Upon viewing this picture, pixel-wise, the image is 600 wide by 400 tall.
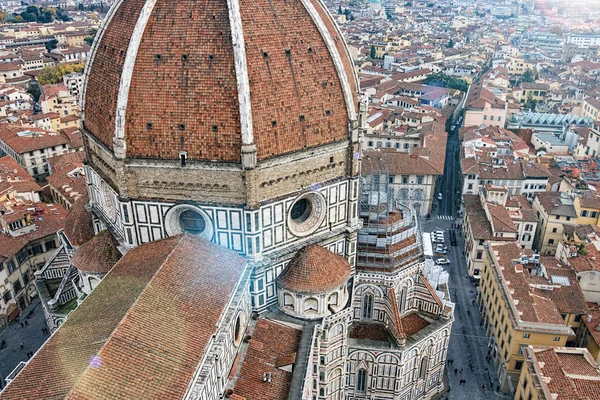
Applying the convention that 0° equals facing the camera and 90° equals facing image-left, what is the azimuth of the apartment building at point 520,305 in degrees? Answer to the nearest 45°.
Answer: approximately 90°

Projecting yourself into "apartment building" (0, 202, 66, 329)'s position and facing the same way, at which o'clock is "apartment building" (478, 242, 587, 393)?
"apartment building" (478, 242, 587, 393) is roughly at 12 o'clock from "apartment building" (0, 202, 66, 329).

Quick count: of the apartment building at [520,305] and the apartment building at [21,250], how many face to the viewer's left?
1

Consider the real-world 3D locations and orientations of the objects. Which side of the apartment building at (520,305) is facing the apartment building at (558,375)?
left

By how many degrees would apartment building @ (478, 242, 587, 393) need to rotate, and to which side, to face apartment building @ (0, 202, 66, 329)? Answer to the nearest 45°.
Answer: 0° — it already faces it

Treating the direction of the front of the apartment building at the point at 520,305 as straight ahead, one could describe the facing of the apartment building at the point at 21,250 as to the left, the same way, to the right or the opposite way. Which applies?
the opposite way

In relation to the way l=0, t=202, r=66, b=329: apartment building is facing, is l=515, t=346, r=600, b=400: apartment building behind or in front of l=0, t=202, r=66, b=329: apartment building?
in front

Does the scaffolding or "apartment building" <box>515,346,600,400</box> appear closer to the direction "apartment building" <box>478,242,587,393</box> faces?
the scaffolding

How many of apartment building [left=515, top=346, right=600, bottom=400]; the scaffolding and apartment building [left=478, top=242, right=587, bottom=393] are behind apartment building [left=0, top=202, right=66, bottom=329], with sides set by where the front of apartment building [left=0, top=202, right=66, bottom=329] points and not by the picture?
0

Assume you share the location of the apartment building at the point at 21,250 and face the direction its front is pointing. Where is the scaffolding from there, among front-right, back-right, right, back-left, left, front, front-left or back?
front

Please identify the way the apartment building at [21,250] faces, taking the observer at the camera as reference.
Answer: facing the viewer and to the right of the viewer
